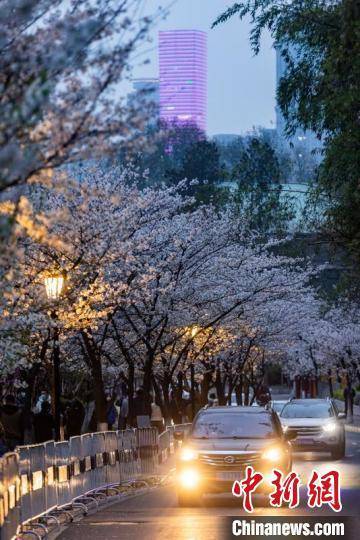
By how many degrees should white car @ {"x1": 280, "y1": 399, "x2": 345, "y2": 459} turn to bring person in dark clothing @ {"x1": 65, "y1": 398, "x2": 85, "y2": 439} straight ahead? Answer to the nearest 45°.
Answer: approximately 90° to its right

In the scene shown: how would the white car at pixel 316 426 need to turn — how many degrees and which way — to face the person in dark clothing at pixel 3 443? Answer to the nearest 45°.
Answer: approximately 45° to its right

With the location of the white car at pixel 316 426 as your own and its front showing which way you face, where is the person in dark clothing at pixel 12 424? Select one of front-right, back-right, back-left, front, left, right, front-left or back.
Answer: front-right

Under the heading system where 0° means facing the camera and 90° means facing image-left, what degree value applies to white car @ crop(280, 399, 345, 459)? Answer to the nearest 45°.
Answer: approximately 0°

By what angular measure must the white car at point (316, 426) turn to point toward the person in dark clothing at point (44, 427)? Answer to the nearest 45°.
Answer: approximately 45° to its right

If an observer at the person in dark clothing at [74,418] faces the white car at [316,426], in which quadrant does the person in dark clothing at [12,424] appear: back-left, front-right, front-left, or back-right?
back-right
